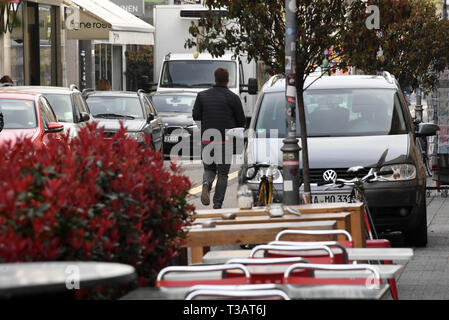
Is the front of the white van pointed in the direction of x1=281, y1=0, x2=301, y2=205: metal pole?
yes

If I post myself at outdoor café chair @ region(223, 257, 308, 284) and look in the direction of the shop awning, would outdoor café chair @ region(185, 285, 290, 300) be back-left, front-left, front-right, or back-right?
back-left

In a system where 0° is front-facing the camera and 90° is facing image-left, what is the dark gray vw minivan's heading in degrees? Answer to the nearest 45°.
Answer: approximately 0°

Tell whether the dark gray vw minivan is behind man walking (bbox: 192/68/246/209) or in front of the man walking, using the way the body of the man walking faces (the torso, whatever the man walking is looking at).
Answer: behind

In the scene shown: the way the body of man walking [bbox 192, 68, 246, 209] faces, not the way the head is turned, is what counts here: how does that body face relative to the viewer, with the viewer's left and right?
facing away from the viewer

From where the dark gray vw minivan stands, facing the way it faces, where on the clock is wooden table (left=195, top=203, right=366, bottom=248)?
The wooden table is roughly at 12 o'clock from the dark gray vw minivan.

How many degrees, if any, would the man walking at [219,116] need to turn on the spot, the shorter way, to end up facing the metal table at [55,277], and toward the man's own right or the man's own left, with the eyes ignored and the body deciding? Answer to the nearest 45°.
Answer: approximately 180°

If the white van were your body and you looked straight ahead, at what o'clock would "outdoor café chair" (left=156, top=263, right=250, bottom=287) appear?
The outdoor café chair is roughly at 12 o'clock from the white van.

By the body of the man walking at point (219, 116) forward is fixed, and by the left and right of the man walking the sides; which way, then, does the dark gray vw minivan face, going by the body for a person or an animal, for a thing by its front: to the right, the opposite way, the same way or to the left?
the opposite way
